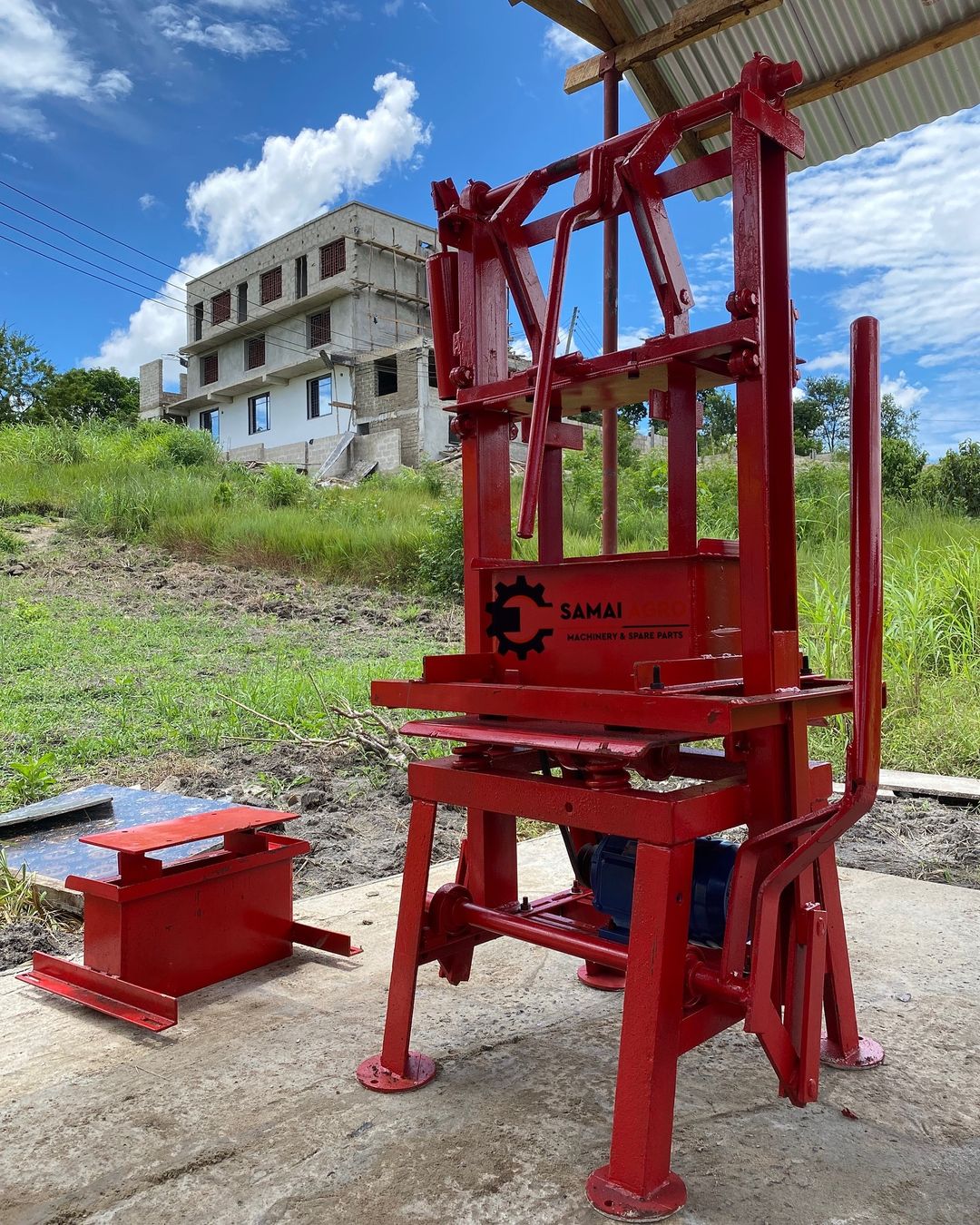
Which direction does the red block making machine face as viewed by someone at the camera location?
facing the viewer and to the left of the viewer

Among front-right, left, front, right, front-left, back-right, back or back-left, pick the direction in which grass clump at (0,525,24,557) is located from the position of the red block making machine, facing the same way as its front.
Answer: right

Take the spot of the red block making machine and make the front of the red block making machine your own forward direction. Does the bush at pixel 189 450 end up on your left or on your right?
on your right

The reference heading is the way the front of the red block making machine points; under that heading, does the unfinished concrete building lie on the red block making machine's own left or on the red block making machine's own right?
on the red block making machine's own right

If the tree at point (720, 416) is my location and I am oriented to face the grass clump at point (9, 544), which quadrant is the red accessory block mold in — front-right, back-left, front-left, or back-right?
front-left

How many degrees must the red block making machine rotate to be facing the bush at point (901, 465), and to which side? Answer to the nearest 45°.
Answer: approximately 135° to its right

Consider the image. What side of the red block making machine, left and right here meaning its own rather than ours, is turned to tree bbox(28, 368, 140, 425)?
right

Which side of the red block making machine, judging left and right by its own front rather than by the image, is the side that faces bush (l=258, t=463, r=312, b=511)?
right

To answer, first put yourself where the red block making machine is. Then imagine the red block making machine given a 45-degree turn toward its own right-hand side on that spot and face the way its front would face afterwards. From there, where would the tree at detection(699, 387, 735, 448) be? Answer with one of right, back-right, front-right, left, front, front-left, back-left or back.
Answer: right

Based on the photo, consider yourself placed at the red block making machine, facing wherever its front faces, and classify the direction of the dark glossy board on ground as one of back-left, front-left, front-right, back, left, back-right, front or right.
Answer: right

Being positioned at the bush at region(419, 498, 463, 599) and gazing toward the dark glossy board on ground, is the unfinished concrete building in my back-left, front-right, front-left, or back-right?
back-right

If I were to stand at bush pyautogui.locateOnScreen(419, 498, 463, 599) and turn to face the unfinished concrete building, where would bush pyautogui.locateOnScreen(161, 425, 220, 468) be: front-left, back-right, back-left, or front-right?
front-left

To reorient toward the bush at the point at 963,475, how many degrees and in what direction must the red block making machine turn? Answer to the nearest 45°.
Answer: approximately 135° to its right
